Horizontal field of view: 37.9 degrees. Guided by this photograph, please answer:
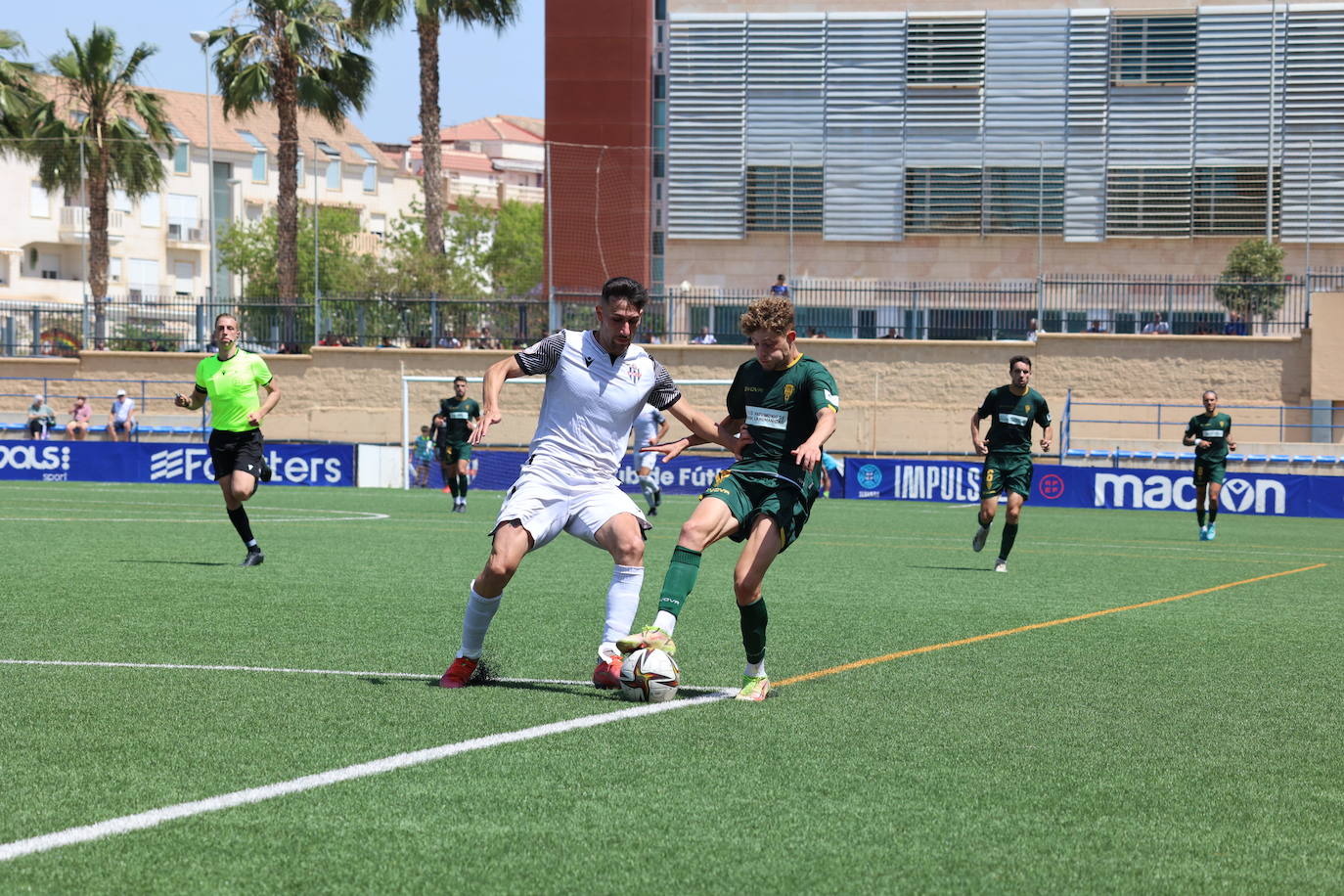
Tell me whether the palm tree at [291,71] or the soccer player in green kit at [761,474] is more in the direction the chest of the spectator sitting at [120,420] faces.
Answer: the soccer player in green kit

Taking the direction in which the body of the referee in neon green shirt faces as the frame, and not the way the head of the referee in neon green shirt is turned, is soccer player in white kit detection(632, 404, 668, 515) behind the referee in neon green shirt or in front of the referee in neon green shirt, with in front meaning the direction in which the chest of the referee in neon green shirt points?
behind

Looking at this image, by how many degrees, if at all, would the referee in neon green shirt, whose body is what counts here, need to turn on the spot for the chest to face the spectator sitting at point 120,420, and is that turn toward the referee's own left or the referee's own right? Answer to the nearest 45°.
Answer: approximately 180°

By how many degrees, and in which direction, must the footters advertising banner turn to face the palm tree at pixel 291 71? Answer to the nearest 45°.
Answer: approximately 180°

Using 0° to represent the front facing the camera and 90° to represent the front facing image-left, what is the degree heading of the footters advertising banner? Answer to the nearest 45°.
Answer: approximately 0°

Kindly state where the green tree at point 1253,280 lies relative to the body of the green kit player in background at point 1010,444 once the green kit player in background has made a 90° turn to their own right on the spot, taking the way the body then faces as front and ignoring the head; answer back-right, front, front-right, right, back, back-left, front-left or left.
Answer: right

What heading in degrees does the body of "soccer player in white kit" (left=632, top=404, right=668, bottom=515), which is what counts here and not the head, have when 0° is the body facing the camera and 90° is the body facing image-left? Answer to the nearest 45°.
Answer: approximately 45°

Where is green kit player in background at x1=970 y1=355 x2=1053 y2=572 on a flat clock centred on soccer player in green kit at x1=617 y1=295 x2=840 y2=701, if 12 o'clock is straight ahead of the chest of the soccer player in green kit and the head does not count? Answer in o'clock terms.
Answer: The green kit player in background is roughly at 5 o'clock from the soccer player in green kit.
